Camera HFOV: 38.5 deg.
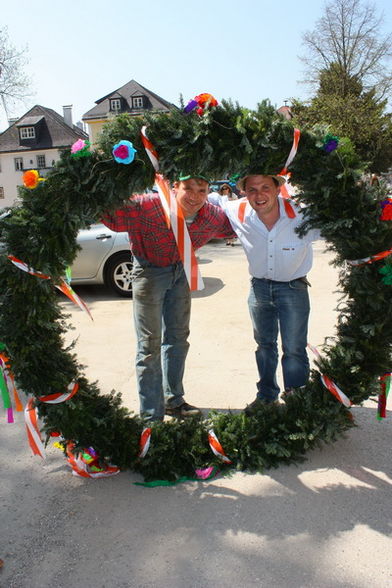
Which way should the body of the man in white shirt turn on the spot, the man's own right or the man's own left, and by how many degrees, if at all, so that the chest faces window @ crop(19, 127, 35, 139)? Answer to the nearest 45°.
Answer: approximately 135° to the man's own right

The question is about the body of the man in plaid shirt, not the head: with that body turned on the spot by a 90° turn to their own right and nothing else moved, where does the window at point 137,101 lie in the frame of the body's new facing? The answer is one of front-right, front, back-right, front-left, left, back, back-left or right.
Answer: back-right

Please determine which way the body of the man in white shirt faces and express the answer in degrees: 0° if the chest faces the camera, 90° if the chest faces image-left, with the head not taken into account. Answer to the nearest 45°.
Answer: approximately 0°

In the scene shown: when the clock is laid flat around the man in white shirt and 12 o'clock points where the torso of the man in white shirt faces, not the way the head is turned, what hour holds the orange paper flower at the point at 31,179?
The orange paper flower is roughly at 2 o'clock from the man in white shirt.

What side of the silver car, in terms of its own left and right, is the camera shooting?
left

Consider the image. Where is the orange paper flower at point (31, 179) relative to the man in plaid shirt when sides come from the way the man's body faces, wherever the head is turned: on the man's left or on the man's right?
on the man's right

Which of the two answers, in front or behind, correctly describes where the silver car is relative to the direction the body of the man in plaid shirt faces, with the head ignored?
behind

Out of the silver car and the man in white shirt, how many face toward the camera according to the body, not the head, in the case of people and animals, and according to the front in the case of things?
1
